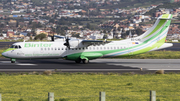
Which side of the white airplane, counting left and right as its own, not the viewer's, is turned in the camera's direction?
left
